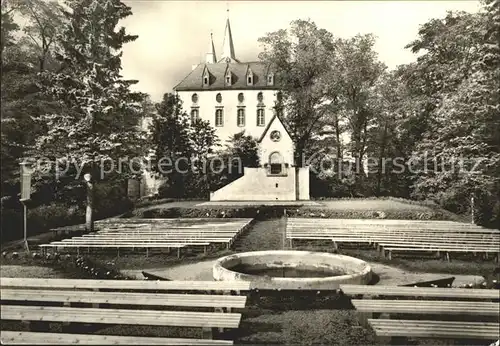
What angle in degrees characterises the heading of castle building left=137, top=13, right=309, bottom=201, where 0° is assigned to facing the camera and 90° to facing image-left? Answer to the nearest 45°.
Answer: approximately 0°

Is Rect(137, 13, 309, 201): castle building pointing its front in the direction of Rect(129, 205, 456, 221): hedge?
yes

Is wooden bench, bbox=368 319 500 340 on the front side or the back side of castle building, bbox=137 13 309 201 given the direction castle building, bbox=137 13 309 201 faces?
on the front side

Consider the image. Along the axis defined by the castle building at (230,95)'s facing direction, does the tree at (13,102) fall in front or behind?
in front

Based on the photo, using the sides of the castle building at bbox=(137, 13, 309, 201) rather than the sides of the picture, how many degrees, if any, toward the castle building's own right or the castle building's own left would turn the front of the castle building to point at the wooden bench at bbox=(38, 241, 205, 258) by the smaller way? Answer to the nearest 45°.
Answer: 0° — it already faces it

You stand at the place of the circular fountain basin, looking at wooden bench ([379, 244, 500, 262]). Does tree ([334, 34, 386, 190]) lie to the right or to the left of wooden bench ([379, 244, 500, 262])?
left

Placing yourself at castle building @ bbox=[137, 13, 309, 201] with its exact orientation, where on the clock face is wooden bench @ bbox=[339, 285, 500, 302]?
The wooden bench is roughly at 12 o'clock from the castle building.

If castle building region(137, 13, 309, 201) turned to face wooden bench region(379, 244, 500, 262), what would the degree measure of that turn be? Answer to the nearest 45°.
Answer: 0° — it already faces it

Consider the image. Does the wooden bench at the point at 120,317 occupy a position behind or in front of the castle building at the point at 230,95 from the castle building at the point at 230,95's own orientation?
in front

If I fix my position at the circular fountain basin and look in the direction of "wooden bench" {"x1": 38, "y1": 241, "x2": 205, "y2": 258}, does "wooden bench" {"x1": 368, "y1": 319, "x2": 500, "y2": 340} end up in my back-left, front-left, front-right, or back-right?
back-left
